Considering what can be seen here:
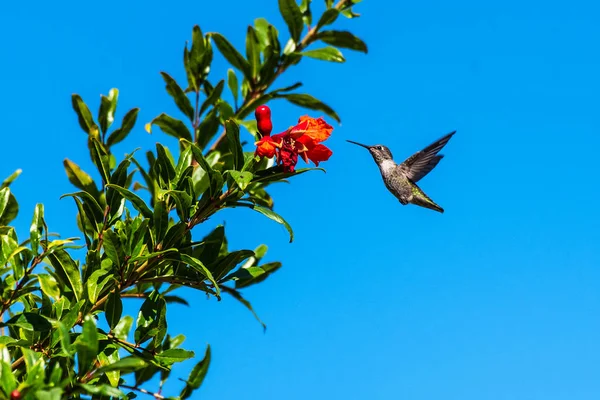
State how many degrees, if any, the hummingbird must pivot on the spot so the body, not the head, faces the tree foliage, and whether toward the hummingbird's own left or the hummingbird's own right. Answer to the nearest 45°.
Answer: approximately 45° to the hummingbird's own left

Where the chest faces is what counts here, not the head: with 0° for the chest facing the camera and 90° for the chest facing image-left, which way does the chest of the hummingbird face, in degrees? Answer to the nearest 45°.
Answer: approximately 90°
